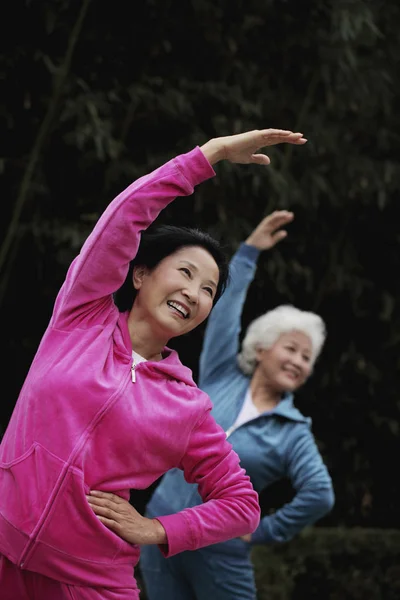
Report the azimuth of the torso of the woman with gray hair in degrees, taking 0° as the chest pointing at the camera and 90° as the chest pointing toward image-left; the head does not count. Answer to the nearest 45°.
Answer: approximately 0°

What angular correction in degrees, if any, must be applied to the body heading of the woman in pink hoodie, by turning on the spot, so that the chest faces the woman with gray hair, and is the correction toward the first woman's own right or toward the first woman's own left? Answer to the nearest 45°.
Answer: approximately 180°

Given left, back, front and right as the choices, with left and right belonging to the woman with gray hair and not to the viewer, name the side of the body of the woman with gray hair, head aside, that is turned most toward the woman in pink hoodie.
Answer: front

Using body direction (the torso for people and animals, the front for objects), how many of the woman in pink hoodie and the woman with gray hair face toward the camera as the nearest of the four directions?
2

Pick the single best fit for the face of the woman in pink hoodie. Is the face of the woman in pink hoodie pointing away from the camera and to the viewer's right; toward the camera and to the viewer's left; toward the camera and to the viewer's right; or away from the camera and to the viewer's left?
toward the camera and to the viewer's right
